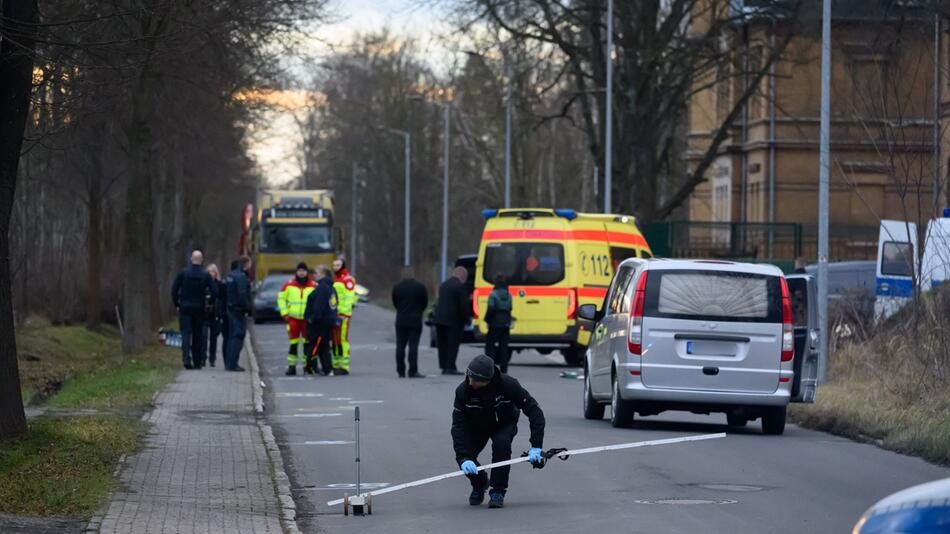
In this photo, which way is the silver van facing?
away from the camera

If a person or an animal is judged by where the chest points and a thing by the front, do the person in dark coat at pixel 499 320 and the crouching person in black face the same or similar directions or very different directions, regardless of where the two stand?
very different directions

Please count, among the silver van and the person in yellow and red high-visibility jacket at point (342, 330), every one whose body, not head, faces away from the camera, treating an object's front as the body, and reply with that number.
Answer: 1

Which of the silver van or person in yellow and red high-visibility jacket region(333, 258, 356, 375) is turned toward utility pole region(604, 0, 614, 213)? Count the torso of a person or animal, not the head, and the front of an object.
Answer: the silver van

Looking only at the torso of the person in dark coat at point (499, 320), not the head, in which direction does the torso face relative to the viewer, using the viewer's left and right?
facing away from the viewer

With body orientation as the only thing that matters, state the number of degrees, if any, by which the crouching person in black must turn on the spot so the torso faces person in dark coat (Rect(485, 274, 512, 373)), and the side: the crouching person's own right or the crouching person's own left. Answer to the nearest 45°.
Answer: approximately 180°
